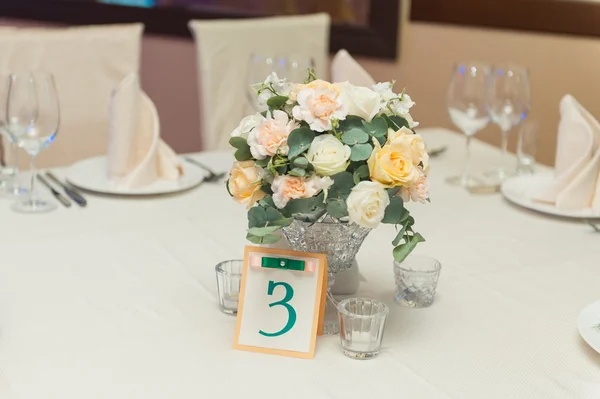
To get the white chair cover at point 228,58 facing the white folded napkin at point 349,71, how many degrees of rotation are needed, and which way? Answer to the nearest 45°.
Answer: approximately 45° to its left

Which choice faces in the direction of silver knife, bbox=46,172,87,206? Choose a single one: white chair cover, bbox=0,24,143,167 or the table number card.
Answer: the white chair cover

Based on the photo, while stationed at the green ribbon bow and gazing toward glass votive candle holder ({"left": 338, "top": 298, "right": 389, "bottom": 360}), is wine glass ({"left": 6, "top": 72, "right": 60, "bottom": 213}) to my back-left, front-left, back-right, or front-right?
back-left

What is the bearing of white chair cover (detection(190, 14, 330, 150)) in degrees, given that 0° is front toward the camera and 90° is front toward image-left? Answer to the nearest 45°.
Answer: approximately 0°

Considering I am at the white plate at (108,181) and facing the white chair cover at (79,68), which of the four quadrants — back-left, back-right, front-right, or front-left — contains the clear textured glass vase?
back-right

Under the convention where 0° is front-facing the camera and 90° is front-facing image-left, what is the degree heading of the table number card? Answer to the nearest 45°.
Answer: approximately 0°
